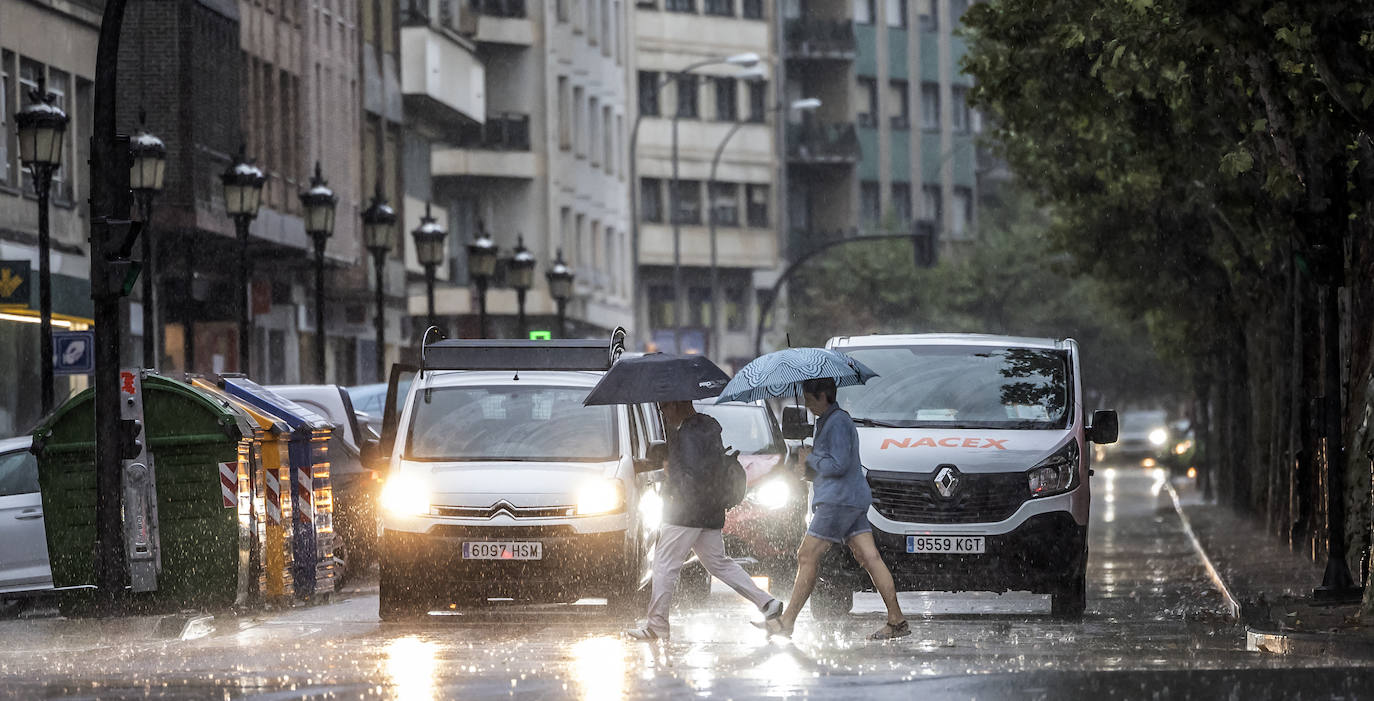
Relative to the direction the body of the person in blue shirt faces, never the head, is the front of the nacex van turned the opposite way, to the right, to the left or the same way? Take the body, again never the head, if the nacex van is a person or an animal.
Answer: to the left

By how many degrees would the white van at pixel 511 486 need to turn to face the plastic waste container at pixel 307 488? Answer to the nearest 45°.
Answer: approximately 135° to its right

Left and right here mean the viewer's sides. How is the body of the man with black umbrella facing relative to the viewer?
facing to the left of the viewer

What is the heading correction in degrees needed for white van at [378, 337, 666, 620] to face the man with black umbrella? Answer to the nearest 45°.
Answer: approximately 45° to its left

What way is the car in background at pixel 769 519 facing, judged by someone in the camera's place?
facing the viewer

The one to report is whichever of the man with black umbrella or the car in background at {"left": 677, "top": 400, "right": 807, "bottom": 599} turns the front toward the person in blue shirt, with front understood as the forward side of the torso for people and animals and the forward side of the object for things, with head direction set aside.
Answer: the car in background

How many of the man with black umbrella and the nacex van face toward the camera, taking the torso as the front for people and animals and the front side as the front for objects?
1

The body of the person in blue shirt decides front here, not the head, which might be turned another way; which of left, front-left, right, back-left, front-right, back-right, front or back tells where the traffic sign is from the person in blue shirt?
front-right

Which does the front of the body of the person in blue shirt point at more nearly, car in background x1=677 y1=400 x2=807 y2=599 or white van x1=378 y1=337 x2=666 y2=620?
the white van

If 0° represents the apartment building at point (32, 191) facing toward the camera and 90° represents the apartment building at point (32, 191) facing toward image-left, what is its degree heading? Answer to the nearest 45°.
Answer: approximately 315°

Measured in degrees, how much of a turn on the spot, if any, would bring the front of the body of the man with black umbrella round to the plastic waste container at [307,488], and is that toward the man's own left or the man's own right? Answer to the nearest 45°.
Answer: approximately 45° to the man's own right

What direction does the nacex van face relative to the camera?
toward the camera
